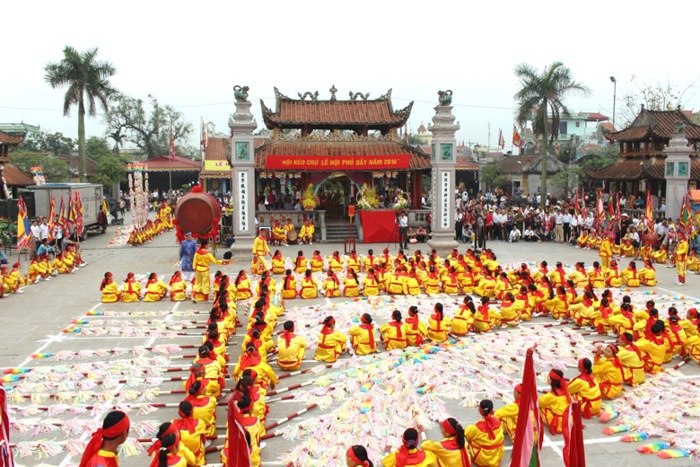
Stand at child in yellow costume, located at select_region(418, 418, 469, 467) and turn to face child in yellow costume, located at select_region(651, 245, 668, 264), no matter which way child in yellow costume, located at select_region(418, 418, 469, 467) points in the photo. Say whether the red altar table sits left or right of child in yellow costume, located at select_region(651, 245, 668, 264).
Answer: left

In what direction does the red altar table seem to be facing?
toward the camera

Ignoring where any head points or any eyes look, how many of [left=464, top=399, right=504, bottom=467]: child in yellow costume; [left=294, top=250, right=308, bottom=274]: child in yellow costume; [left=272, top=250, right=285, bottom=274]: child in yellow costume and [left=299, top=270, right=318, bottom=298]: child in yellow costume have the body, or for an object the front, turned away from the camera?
4

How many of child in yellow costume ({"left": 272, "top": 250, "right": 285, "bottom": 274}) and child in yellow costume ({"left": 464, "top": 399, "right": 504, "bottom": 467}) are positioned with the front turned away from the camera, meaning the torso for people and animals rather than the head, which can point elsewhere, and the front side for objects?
2

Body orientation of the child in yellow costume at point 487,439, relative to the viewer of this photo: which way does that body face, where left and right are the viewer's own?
facing away from the viewer

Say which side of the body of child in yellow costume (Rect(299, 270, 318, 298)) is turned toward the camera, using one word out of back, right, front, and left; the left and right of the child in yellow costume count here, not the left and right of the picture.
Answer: back

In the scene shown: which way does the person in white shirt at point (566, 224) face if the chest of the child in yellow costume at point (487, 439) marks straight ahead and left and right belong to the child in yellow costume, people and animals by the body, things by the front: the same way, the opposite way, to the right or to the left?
the opposite way

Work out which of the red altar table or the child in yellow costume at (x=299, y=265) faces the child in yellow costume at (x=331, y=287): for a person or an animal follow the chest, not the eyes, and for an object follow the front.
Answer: the red altar table

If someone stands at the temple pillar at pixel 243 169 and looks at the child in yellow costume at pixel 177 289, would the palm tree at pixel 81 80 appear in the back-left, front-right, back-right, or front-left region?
back-right

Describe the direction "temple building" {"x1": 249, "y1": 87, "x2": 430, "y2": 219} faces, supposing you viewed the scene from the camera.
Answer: facing the viewer

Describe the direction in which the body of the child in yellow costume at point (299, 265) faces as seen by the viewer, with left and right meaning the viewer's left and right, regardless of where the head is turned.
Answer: facing away from the viewer

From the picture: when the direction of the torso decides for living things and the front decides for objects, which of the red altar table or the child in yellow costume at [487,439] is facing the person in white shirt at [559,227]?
the child in yellow costume

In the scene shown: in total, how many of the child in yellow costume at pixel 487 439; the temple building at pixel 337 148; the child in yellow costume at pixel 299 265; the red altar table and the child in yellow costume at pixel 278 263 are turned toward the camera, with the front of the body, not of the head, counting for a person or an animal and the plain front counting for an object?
2

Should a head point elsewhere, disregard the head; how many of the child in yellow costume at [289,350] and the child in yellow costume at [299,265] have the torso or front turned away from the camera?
2

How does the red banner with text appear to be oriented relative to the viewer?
toward the camera
